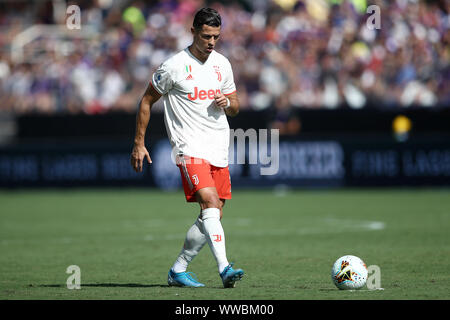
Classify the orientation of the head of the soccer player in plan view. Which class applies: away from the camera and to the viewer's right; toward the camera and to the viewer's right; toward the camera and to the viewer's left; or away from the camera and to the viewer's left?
toward the camera and to the viewer's right

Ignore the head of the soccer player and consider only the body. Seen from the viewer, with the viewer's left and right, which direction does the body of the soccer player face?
facing the viewer and to the right of the viewer

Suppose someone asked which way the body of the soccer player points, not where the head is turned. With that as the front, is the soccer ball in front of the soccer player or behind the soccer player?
in front
